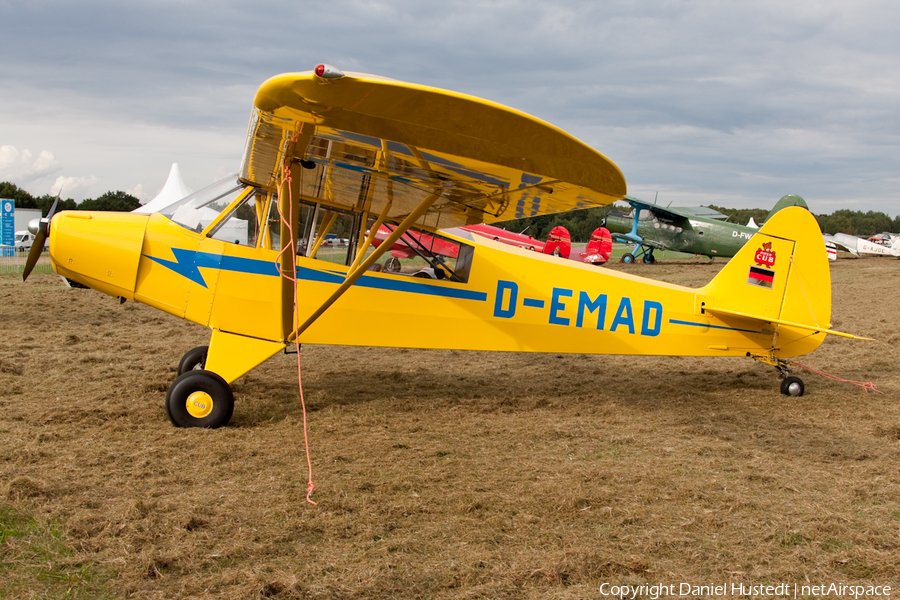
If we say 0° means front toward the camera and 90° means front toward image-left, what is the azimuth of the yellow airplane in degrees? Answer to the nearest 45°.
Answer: approximately 90°

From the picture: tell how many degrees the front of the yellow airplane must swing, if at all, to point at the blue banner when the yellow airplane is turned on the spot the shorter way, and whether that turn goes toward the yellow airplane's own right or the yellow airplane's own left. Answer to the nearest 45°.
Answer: approximately 45° to the yellow airplane's own right

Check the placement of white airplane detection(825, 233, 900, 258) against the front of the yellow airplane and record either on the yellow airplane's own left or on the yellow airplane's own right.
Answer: on the yellow airplane's own right

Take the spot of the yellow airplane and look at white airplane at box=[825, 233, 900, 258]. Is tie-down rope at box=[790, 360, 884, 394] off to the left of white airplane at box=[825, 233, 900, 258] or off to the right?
right

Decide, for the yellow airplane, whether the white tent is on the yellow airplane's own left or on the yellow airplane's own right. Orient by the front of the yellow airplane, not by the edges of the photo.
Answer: on the yellow airplane's own right

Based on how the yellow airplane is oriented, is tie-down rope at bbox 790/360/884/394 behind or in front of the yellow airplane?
behind

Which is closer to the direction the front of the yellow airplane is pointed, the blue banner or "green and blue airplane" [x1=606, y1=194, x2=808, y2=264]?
the blue banner

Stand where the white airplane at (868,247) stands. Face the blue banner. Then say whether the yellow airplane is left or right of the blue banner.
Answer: left

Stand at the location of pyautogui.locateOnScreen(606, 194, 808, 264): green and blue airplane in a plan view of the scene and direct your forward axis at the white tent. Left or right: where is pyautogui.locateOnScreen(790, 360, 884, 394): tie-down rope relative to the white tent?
left

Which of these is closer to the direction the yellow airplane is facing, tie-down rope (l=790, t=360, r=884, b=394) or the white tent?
the white tent
